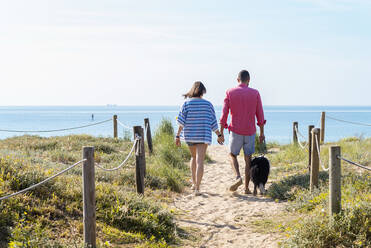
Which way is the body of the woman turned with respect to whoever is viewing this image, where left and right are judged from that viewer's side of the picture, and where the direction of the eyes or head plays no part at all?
facing away from the viewer

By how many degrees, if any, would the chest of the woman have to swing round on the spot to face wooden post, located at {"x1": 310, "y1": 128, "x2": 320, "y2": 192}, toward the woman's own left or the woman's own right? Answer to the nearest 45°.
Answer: approximately 90° to the woman's own right

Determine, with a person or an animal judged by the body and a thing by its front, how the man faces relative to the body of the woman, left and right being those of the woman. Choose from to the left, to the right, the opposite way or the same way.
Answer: the same way

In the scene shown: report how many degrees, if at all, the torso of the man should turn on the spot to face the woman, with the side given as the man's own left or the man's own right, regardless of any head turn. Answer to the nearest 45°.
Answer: approximately 90° to the man's own left

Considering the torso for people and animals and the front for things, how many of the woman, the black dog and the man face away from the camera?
3

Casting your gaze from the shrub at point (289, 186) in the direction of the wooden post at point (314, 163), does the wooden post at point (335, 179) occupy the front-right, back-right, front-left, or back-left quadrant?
front-right

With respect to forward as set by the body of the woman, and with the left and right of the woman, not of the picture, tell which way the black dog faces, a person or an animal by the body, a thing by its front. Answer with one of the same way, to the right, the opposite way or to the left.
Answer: the same way

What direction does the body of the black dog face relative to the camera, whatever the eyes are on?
away from the camera

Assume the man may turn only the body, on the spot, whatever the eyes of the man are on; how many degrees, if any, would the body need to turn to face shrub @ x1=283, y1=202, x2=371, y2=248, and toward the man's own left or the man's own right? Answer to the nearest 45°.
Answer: approximately 180°

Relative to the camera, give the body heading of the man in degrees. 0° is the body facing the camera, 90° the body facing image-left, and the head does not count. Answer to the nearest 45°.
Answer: approximately 180°

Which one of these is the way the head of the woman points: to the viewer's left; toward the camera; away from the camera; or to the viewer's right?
away from the camera
